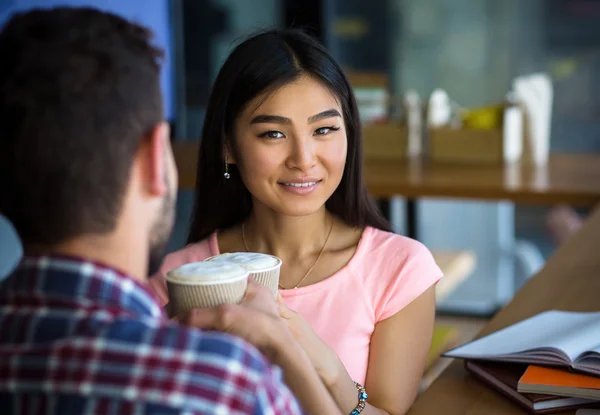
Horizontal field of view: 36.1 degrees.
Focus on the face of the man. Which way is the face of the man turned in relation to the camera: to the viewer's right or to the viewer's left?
to the viewer's right

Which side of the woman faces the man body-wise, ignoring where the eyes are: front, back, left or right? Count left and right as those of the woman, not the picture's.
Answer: front

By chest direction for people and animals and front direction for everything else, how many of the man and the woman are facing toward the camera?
1

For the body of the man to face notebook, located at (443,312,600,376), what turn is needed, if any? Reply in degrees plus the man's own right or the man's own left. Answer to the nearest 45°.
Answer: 0° — they already face it

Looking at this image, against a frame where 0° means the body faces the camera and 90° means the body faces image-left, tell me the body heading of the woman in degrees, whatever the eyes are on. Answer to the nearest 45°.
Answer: approximately 0°

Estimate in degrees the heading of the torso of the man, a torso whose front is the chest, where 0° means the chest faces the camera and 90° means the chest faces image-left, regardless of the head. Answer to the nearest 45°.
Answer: approximately 225°

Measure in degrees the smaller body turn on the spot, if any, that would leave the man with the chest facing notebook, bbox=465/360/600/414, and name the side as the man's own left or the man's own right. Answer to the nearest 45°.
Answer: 0° — they already face it
